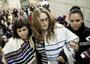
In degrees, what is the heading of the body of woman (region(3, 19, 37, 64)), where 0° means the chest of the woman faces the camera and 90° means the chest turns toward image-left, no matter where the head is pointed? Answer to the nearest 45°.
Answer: approximately 315°

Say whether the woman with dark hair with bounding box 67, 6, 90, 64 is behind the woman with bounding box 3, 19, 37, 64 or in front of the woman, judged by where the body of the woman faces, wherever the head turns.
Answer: in front
